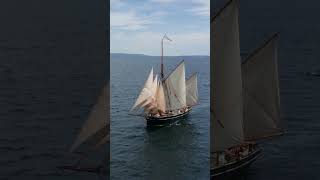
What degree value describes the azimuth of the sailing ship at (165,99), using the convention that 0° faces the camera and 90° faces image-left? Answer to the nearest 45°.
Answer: approximately 45°
